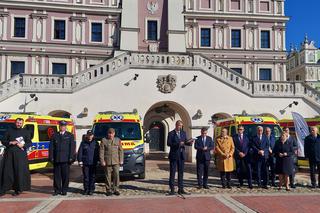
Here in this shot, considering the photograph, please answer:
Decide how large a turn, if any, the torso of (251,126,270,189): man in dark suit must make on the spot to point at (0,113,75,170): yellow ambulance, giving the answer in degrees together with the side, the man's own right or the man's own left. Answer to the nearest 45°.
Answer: approximately 90° to the man's own right

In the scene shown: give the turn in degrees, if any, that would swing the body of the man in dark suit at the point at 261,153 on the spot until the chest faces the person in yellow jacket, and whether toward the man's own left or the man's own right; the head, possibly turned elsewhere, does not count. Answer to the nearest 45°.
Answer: approximately 45° to the man's own right

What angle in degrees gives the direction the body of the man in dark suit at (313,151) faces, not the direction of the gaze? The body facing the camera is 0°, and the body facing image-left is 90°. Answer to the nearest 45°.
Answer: approximately 0°

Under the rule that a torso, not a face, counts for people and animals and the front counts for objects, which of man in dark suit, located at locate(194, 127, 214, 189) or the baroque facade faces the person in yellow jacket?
the baroque facade

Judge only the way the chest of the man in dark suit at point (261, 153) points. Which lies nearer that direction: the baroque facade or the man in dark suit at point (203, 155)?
the man in dark suit

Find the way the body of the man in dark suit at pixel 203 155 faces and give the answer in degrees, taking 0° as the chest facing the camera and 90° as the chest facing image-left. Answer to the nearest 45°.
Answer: approximately 0°

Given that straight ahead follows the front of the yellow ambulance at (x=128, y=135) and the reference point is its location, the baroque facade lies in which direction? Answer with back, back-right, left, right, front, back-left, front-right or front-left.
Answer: back

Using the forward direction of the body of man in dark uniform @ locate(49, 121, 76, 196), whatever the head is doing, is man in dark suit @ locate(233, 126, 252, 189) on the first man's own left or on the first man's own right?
on the first man's own left

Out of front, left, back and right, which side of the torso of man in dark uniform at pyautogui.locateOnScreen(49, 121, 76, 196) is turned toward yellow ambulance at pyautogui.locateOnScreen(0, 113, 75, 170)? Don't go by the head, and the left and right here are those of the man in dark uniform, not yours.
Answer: back

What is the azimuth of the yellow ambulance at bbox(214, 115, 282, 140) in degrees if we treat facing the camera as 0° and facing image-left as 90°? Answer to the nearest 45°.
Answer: approximately 315°
